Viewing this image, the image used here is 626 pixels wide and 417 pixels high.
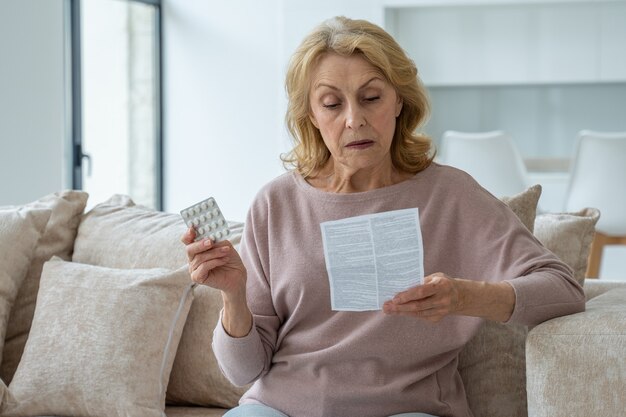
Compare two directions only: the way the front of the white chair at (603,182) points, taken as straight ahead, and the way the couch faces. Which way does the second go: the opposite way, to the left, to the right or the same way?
the opposite way

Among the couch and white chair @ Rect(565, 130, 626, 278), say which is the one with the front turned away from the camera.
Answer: the white chair

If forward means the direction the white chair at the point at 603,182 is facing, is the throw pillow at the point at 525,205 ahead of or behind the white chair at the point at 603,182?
behind

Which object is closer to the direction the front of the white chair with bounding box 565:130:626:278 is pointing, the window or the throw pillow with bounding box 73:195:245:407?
the window

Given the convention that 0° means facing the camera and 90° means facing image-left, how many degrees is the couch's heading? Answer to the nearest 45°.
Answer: approximately 0°

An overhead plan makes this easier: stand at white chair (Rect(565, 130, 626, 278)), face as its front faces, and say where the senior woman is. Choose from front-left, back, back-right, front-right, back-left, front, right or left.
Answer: back

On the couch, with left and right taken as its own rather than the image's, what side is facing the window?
back

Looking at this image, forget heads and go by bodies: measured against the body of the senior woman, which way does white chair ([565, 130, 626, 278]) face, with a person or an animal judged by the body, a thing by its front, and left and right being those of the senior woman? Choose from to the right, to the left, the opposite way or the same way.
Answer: the opposite way

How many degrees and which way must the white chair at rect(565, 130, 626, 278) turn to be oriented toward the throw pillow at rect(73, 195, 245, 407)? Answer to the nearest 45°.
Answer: approximately 180°

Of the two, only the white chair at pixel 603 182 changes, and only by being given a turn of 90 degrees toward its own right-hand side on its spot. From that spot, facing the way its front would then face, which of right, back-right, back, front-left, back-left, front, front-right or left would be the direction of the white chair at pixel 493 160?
back

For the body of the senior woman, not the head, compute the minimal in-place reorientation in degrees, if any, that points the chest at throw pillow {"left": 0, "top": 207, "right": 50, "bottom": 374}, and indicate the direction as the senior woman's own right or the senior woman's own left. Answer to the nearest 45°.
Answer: approximately 135° to the senior woman's own right

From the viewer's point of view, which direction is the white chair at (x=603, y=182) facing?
away from the camera

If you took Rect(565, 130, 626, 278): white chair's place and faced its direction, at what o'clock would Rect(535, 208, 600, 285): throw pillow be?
The throw pillow is roughly at 6 o'clock from the white chair.
